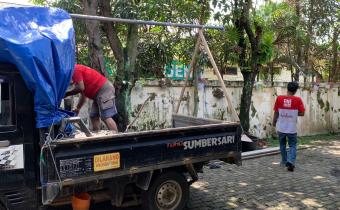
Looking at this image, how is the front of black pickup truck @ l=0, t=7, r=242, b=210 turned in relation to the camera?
facing the viewer and to the left of the viewer

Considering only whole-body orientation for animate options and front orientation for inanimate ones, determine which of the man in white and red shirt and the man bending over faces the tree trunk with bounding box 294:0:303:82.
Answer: the man in white and red shirt

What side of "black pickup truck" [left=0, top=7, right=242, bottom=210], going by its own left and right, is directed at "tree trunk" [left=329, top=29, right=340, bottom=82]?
back

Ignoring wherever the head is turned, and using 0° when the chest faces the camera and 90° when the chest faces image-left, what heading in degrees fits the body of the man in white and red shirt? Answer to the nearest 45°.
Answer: approximately 180°

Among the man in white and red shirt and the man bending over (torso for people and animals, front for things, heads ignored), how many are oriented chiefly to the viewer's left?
1

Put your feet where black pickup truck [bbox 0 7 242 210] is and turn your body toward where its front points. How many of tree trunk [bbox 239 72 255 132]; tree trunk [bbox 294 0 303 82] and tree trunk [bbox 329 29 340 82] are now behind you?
3

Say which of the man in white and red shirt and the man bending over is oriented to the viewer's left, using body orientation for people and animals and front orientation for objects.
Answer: the man bending over

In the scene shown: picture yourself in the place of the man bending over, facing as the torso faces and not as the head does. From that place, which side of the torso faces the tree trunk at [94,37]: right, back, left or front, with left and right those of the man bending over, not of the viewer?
right

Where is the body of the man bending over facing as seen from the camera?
to the viewer's left

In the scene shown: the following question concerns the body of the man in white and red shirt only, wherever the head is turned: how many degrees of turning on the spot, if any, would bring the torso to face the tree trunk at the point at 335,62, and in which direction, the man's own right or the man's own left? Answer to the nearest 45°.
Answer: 0° — they already face it

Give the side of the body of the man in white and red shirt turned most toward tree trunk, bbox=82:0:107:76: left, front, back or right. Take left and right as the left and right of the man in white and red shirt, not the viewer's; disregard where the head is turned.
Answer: left
